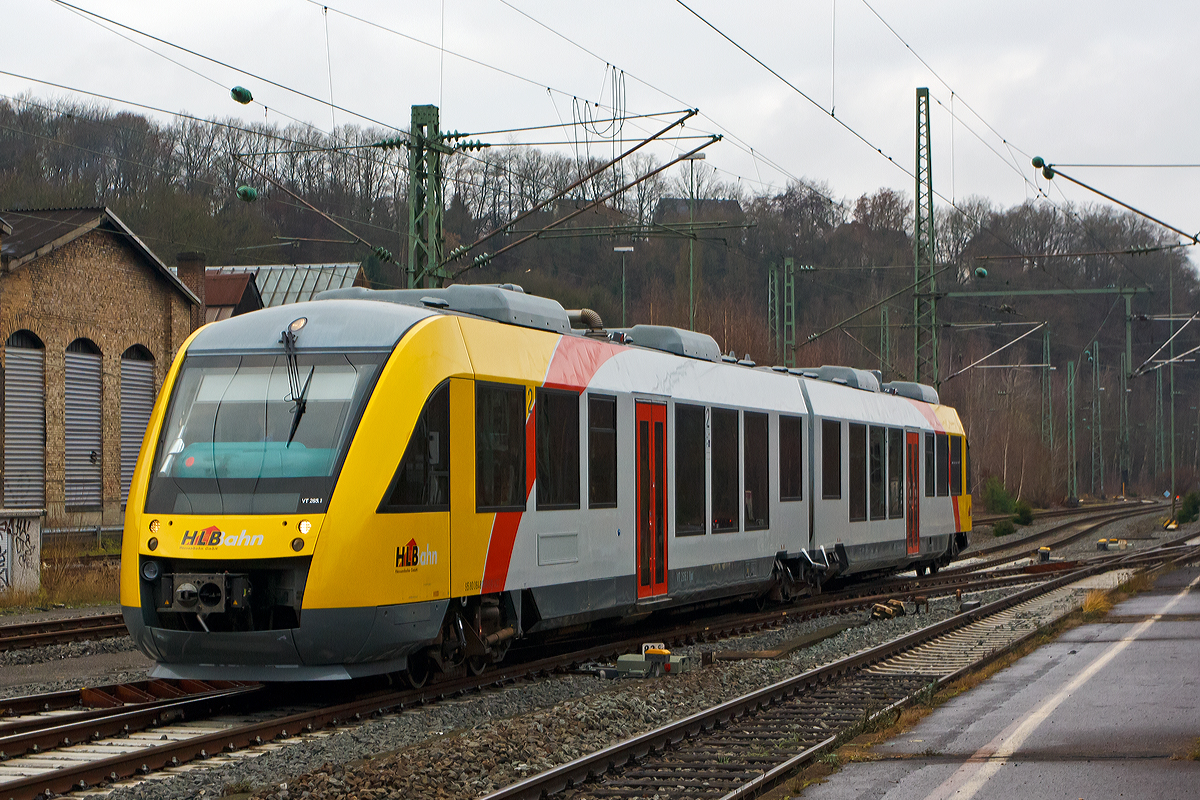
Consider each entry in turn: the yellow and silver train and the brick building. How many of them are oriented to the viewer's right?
0

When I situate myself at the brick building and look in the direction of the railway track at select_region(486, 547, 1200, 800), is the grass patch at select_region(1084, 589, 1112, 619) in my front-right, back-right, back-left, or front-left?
front-left

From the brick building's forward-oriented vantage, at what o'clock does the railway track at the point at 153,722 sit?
The railway track is roughly at 12 o'clock from the brick building.

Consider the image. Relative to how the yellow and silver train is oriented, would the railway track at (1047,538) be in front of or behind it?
behind

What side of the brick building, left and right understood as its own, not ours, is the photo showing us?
front

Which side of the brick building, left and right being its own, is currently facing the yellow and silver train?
front

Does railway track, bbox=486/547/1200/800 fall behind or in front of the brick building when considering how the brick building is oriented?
in front

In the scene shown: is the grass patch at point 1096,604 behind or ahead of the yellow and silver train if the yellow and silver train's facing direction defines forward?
behind

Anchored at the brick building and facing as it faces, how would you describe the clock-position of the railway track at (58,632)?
The railway track is roughly at 12 o'clock from the brick building.

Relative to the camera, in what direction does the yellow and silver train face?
facing the viewer and to the left of the viewer

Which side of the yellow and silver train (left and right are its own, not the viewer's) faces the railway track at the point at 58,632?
right
